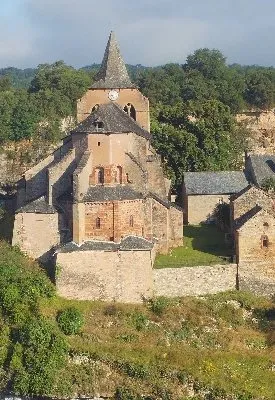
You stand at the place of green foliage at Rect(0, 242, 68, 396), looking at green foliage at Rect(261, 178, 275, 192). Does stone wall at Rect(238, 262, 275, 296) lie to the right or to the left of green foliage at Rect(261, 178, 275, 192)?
right

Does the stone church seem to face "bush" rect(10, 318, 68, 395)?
no

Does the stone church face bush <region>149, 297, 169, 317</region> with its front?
no

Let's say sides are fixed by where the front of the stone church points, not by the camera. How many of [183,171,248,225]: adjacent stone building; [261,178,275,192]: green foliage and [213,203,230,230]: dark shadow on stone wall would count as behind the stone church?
0

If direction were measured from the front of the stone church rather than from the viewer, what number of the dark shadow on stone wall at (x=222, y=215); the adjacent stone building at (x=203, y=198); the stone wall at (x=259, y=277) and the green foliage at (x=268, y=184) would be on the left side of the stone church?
0

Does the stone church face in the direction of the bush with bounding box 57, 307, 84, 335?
no

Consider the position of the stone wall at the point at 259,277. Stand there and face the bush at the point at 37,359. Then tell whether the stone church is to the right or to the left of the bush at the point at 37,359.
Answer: right

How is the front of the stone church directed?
away from the camera

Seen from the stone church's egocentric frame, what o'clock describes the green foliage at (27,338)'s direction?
The green foliage is roughly at 7 o'clock from the stone church.

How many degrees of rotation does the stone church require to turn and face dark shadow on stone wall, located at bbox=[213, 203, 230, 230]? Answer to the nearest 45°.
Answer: approximately 45° to its right

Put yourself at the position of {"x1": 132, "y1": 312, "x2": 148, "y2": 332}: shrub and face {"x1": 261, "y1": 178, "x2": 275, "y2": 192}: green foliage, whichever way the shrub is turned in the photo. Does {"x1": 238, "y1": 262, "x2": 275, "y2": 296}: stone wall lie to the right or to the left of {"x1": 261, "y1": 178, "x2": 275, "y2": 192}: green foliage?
right
